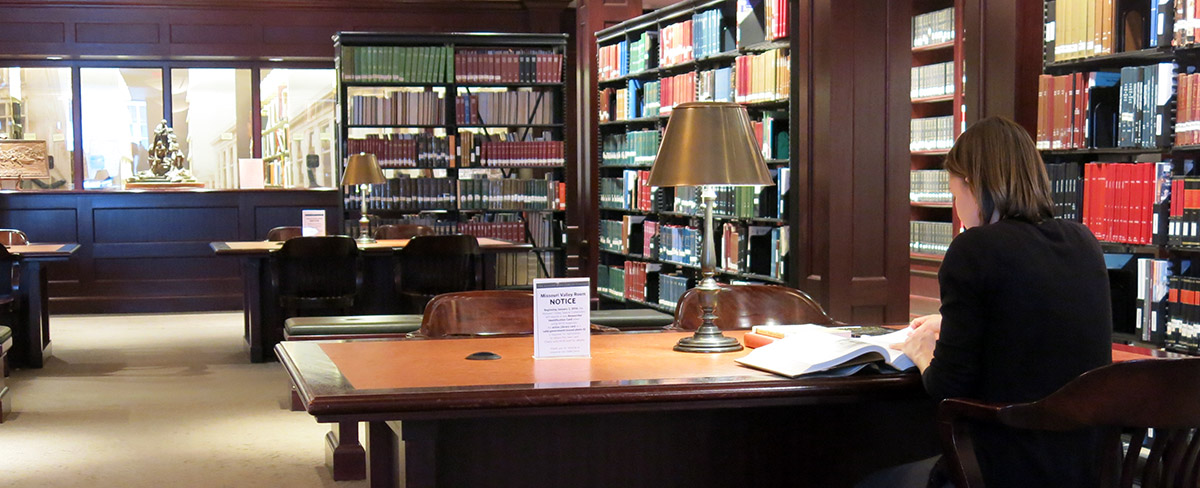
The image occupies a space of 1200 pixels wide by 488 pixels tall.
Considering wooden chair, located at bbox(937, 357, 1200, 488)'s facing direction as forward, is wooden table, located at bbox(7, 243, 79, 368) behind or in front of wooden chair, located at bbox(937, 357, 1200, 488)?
in front

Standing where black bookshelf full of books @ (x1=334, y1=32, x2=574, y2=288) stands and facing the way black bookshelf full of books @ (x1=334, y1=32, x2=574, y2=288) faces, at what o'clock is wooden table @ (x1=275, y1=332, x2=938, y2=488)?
The wooden table is roughly at 12 o'clock from the black bookshelf full of books.

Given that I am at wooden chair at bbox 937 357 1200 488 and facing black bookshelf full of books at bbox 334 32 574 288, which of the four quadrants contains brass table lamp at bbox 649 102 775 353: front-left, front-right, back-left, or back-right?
front-left

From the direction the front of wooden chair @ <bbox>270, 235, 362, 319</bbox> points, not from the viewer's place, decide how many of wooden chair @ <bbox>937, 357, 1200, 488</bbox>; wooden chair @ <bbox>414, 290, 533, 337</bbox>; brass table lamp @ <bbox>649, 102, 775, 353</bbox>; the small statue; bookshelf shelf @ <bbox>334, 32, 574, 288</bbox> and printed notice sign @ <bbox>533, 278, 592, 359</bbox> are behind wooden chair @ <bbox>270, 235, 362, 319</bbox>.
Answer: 4

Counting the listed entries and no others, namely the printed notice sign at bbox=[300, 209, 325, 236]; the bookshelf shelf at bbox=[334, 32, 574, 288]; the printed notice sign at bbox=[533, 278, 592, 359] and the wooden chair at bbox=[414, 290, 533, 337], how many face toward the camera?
4

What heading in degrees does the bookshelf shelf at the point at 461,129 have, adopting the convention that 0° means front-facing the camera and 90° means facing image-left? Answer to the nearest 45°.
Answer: approximately 0°

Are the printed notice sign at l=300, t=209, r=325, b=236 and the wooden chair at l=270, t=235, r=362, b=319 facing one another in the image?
yes

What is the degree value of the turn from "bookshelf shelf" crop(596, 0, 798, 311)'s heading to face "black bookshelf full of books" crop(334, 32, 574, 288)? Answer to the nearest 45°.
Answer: approximately 90° to its right

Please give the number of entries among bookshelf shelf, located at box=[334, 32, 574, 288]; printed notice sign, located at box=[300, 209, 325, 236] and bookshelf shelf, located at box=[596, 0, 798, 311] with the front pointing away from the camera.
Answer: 0

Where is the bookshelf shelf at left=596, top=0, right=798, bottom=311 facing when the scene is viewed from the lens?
facing the viewer and to the left of the viewer

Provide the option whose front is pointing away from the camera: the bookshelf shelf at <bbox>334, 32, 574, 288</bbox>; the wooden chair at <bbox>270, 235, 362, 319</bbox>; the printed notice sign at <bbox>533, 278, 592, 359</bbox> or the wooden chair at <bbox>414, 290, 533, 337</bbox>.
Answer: the wooden chair at <bbox>270, 235, 362, 319</bbox>

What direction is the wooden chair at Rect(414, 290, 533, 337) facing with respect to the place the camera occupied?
facing the viewer

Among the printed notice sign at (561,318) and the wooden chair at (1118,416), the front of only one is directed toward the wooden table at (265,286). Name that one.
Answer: the wooden chair

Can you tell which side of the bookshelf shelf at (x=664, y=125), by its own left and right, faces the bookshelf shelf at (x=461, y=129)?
right

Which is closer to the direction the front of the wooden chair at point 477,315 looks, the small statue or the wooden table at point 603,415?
the wooden table

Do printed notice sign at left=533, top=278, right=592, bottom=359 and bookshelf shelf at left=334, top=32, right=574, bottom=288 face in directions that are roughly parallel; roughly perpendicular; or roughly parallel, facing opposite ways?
roughly parallel

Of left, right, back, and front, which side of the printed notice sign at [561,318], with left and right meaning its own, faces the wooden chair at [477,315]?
back

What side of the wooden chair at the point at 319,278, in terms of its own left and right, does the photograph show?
back

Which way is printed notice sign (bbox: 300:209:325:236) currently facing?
toward the camera

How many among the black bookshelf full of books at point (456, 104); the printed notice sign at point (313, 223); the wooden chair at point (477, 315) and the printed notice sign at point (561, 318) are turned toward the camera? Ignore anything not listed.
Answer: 4

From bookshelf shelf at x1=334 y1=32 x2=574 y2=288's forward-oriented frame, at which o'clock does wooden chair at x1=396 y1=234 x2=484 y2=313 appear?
The wooden chair is roughly at 12 o'clock from the bookshelf shelf.

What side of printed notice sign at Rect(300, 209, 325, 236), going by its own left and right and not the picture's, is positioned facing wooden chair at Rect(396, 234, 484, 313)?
left
